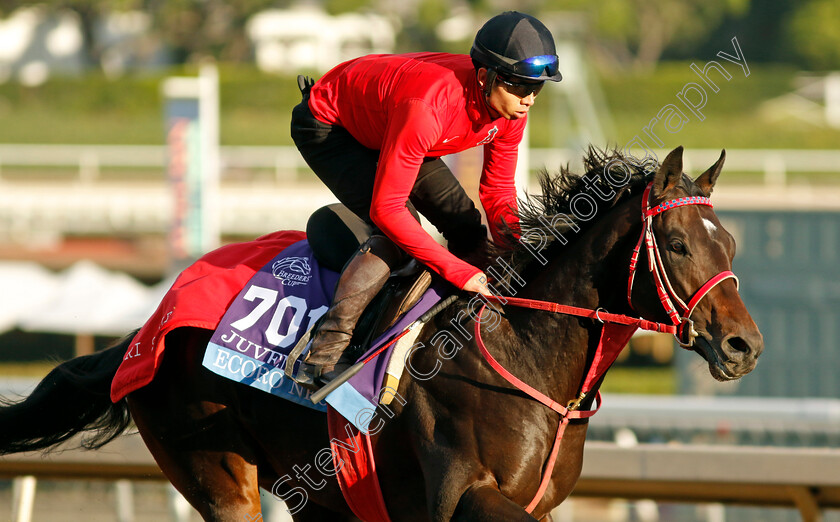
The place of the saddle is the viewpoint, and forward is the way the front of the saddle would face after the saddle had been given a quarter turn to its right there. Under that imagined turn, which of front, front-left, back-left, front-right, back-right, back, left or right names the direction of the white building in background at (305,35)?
back

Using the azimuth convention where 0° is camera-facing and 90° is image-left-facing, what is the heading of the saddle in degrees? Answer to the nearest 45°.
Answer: approximately 270°

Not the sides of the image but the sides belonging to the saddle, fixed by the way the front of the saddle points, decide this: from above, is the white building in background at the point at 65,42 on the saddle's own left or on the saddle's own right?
on the saddle's own left
